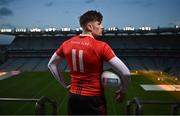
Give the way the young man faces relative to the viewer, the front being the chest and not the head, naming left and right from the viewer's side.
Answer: facing away from the viewer and to the right of the viewer
